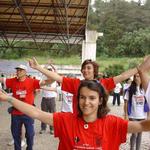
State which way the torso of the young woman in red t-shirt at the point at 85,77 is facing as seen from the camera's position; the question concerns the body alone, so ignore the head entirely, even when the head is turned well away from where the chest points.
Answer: toward the camera

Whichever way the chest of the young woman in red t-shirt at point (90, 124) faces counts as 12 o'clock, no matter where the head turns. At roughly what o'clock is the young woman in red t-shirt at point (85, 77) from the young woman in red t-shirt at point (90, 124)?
the young woman in red t-shirt at point (85, 77) is roughly at 6 o'clock from the young woman in red t-shirt at point (90, 124).

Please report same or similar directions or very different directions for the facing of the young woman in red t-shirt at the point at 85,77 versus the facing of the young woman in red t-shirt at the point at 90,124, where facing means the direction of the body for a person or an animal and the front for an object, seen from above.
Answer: same or similar directions

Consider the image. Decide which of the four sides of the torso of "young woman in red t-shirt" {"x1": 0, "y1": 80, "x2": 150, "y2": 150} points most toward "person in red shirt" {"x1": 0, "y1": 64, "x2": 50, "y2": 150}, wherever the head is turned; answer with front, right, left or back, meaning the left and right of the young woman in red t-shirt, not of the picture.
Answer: back

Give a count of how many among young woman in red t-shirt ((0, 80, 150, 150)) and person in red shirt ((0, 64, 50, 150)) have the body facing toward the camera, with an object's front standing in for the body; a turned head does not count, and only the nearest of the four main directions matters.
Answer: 2

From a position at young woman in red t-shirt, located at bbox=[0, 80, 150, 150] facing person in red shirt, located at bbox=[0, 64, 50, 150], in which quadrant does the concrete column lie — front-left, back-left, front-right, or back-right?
front-right

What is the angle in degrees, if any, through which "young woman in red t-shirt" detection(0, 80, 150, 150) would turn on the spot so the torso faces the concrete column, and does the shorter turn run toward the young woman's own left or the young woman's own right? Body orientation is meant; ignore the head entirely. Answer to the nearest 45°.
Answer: approximately 180°

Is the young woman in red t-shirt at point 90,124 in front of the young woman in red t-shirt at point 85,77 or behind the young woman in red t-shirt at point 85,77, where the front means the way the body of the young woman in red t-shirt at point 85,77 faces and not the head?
in front

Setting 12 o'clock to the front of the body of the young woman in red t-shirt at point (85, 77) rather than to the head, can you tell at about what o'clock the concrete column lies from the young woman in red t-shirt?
The concrete column is roughly at 6 o'clock from the young woman in red t-shirt.

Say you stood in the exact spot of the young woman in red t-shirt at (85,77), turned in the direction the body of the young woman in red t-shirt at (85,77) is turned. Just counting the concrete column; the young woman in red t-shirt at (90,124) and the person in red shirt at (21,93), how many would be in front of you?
1

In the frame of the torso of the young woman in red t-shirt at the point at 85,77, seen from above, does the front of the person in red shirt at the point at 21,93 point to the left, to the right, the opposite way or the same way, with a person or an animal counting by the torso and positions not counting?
the same way

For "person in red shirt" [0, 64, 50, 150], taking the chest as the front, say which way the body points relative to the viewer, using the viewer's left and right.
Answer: facing the viewer

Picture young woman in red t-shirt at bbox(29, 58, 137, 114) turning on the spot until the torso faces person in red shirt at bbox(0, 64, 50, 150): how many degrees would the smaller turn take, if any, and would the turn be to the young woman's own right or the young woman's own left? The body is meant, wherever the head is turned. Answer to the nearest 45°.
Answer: approximately 135° to the young woman's own right

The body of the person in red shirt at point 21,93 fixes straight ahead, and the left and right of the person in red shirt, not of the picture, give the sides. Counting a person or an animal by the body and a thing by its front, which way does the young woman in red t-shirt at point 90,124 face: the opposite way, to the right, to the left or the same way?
the same way
